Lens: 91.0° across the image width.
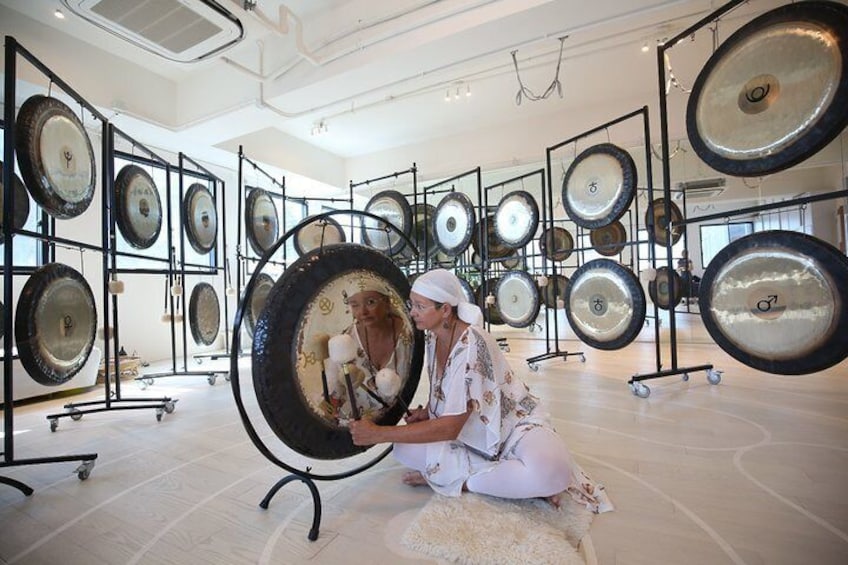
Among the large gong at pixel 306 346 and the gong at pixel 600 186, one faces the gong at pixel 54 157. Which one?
the gong at pixel 600 186

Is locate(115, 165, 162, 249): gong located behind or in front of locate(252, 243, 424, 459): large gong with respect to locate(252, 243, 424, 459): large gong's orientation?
behind

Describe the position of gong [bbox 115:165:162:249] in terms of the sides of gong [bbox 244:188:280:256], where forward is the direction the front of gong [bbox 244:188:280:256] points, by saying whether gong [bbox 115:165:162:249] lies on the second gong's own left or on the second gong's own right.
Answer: on the second gong's own right

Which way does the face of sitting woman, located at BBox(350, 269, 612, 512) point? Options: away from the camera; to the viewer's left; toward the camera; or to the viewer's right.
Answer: to the viewer's left

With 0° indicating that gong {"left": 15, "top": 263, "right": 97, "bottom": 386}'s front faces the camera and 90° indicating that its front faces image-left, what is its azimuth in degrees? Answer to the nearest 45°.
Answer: approximately 315°

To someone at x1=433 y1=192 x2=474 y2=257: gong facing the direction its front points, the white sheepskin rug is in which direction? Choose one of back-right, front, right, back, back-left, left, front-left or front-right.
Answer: front-left

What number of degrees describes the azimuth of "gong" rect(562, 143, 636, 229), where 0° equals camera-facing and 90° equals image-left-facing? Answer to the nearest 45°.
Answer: approximately 45°

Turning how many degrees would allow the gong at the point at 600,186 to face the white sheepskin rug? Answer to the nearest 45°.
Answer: approximately 45° to its left
